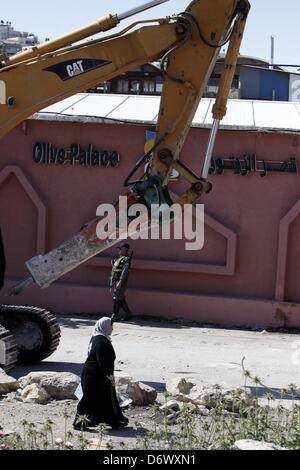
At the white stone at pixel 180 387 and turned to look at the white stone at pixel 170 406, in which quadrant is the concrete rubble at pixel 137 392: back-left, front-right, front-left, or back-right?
front-right

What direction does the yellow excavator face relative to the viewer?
to the viewer's right

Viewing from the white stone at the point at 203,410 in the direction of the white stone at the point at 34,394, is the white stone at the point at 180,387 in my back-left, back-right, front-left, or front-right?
front-right

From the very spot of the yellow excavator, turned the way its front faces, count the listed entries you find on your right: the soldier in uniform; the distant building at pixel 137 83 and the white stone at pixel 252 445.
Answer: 1

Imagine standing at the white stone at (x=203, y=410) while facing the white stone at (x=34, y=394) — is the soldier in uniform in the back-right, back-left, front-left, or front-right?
front-right
